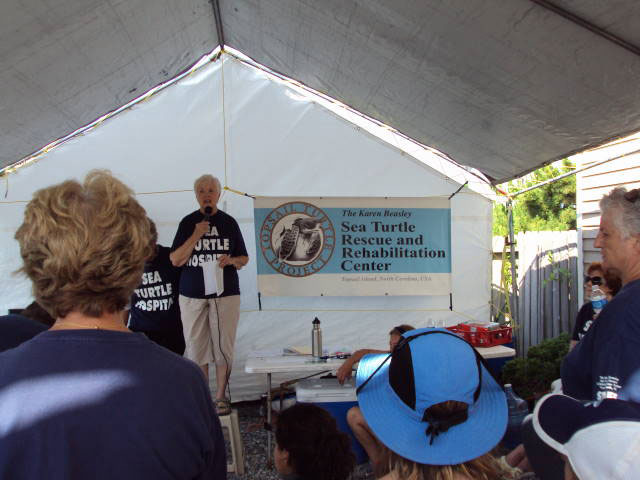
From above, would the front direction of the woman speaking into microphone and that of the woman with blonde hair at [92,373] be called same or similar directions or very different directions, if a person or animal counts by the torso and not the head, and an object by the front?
very different directions

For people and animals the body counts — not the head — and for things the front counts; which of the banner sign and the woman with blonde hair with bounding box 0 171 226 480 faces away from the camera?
the woman with blonde hair

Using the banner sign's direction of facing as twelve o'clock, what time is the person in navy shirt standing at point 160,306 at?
The person in navy shirt standing is roughly at 2 o'clock from the banner sign.

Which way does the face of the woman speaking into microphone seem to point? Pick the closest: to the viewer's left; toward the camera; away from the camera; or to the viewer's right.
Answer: toward the camera

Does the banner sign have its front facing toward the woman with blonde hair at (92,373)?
yes

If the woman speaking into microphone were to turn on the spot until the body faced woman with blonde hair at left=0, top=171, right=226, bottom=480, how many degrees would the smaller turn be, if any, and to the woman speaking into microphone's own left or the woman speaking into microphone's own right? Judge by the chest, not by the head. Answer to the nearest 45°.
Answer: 0° — they already face them

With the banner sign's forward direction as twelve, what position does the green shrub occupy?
The green shrub is roughly at 10 o'clock from the banner sign.

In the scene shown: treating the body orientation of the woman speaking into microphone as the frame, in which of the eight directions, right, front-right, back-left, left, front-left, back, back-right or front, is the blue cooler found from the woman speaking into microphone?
front-left

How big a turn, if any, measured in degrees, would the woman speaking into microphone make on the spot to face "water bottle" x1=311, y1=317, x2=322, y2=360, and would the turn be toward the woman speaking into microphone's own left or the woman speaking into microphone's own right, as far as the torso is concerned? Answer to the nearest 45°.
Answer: approximately 45° to the woman speaking into microphone's own left

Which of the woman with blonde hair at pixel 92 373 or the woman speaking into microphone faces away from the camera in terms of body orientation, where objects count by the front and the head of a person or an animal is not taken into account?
the woman with blonde hair

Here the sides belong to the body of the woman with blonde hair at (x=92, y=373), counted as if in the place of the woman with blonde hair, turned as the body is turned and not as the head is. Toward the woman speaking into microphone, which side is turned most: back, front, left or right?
front

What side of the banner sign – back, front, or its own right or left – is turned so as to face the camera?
front

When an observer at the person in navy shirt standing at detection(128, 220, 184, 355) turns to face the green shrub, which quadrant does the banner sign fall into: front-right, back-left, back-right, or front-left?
front-left

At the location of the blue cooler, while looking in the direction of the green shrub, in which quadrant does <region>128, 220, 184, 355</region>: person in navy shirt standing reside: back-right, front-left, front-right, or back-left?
back-left

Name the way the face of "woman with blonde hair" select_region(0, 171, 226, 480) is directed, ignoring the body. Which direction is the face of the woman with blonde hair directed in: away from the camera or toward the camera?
away from the camera

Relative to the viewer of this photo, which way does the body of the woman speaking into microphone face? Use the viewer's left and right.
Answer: facing the viewer

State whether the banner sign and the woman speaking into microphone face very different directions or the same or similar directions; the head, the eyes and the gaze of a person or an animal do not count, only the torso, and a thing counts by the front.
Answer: same or similar directions

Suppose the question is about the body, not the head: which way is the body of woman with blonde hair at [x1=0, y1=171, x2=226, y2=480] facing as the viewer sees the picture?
away from the camera
